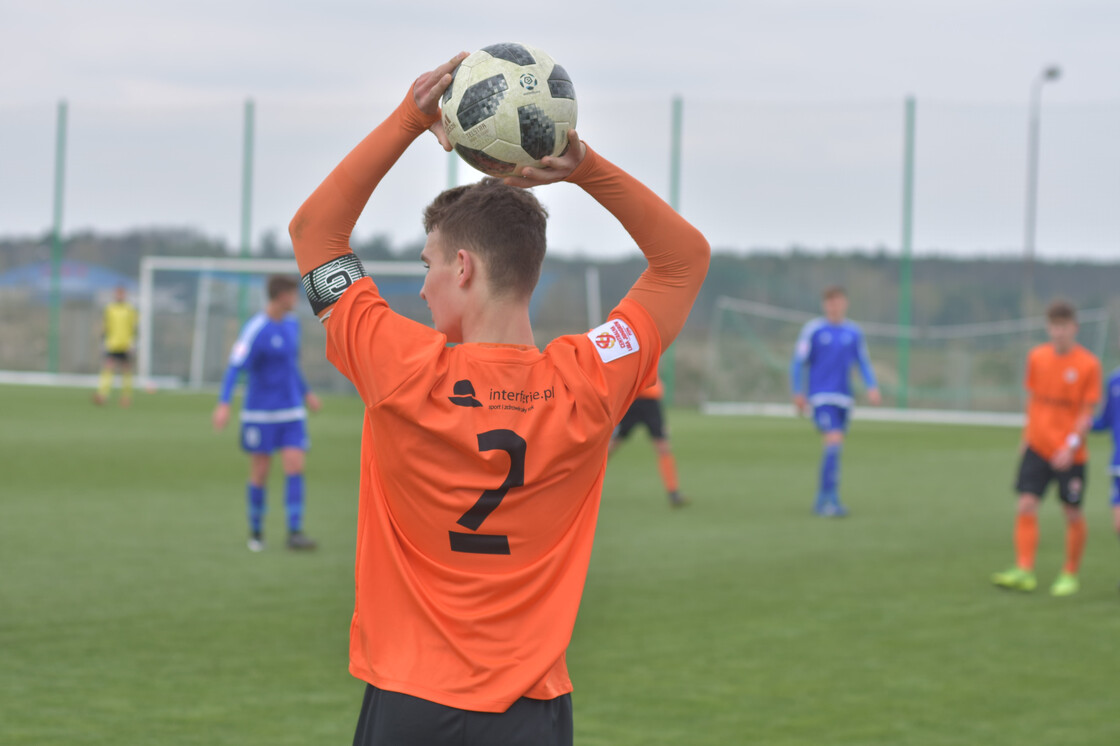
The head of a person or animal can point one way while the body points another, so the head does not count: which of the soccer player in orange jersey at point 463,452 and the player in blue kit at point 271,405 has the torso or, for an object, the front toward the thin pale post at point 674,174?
the soccer player in orange jersey

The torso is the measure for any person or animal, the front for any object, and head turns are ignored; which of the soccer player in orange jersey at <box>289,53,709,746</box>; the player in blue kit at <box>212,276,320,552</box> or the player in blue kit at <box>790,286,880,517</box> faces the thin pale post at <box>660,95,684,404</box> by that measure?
the soccer player in orange jersey

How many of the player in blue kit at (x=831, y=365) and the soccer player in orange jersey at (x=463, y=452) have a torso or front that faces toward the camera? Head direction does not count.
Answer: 1

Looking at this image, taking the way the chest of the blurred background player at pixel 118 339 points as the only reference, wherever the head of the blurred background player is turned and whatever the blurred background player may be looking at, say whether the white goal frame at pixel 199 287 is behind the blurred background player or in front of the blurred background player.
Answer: behind

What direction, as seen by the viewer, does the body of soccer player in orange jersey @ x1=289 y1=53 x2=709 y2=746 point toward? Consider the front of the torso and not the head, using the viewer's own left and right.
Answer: facing away from the viewer

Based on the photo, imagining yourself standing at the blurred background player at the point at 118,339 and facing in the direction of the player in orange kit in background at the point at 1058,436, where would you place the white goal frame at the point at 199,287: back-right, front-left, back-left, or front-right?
back-left

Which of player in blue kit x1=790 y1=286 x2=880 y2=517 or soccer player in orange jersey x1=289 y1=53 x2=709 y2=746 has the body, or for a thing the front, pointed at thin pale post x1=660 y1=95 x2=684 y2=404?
the soccer player in orange jersey

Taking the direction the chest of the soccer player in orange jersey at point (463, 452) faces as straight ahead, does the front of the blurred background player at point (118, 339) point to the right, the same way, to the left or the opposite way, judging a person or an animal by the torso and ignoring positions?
the opposite way

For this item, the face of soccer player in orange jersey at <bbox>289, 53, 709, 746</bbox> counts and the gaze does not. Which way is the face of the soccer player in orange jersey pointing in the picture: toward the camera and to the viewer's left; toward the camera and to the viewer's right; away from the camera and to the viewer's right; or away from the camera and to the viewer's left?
away from the camera and to the viewer's left

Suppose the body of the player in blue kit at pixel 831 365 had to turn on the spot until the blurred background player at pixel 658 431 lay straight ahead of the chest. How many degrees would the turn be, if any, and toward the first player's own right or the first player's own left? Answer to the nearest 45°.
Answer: approximately 90° to the first player's own right

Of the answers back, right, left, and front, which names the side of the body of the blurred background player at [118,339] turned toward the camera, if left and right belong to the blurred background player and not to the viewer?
front

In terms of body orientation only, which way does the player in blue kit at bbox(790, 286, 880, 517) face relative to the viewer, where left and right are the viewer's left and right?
facing the viewer

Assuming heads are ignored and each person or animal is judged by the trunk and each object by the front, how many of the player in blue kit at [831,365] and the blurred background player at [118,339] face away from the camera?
0

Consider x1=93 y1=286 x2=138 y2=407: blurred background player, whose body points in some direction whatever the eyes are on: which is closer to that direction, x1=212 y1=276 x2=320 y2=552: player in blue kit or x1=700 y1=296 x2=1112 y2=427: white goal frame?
the player in blue kit

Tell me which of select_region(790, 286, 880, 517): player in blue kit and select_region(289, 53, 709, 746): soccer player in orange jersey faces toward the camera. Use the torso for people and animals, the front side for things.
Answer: the player in blue kit

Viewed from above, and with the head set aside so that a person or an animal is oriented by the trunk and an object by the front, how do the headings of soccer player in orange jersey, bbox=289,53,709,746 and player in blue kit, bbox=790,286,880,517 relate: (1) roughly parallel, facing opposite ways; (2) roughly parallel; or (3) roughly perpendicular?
roughly parallel, facing opposite ways
